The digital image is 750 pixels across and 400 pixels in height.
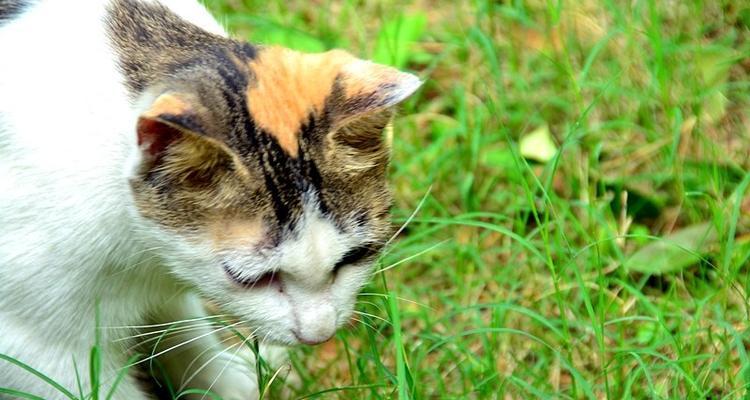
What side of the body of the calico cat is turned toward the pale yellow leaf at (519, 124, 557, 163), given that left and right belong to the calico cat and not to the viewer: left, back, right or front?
left

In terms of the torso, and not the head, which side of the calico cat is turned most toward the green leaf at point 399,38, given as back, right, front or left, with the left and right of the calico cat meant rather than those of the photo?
left

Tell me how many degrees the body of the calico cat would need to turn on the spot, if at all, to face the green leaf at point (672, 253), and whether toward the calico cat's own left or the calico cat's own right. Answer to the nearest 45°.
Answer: approximately 45° to the calico cat's own left
